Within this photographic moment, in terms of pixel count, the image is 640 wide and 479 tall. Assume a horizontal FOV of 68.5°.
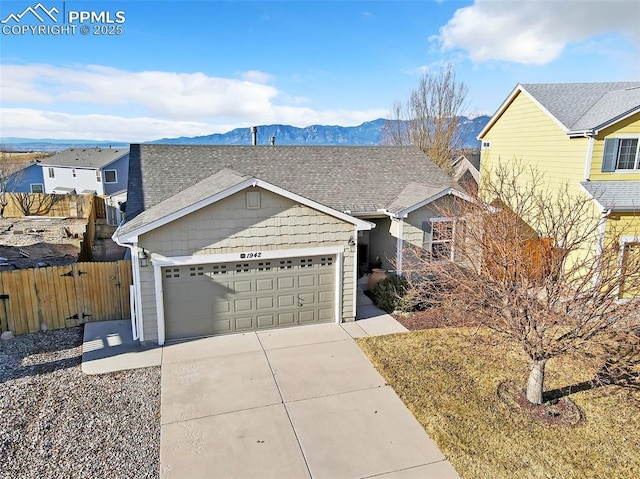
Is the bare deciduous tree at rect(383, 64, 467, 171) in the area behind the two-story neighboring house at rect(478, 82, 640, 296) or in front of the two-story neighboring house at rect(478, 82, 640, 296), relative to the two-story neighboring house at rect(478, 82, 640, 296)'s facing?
behind

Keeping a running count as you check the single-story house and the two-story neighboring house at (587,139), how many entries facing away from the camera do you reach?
0

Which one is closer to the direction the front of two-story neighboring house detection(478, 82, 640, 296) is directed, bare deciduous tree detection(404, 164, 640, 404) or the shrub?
the bare deciduous tree

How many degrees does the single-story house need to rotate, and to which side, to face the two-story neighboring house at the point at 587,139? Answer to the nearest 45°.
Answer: approximately 90° to its left

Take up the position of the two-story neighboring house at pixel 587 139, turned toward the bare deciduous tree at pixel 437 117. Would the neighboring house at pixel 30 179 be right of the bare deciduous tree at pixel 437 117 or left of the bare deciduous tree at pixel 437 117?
left

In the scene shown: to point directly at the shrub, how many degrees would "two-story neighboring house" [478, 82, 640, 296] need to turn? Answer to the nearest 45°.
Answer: approximately 90° to its right

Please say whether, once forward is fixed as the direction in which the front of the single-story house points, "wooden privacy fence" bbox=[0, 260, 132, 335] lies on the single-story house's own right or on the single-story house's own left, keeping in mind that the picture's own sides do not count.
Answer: on the single-story house's own right

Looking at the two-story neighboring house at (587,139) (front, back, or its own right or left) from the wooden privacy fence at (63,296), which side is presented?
right

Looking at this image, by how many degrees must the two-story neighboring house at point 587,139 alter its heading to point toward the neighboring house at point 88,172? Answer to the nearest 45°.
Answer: approximately 135° to its right

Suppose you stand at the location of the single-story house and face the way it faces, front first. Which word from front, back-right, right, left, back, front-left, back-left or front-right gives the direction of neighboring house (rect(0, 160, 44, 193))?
back-right

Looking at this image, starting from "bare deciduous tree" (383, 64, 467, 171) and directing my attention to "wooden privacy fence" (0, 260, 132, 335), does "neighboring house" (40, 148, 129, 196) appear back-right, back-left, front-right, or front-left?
front-right

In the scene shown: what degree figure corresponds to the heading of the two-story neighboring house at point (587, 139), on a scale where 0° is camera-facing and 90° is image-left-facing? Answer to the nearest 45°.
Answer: approximately 315°

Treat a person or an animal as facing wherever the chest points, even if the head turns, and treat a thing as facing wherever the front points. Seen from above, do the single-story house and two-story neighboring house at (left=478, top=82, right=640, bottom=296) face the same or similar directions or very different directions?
same or similar directions

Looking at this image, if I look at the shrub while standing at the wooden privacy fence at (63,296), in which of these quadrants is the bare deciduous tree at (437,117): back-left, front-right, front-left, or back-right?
front-left

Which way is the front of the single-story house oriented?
toward the camera

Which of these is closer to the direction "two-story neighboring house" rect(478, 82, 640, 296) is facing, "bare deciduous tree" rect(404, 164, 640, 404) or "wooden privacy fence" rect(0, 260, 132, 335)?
the bare deciduous tree
